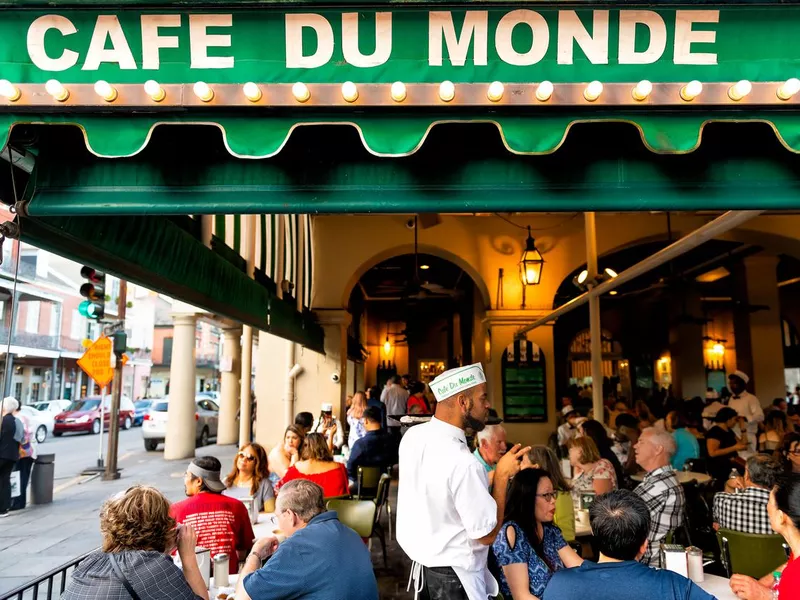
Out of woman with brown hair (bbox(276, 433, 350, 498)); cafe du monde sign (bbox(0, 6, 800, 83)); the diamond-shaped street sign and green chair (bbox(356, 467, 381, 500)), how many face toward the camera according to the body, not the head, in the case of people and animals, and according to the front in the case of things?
2

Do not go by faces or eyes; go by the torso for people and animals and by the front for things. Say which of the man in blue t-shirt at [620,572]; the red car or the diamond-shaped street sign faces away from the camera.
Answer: the man in blue t-shirt

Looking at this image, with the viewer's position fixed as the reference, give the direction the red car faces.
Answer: facing the viewer and to the left of the viewer

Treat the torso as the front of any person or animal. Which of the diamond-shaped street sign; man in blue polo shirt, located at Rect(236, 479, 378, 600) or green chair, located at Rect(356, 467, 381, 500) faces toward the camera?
the diamond-shaped street sign

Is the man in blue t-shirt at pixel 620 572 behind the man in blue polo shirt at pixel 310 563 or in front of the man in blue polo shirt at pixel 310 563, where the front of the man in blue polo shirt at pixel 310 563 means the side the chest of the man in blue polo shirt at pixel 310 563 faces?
behind

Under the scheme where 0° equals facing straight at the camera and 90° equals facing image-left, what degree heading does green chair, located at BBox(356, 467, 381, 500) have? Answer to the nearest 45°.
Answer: approximately 135°

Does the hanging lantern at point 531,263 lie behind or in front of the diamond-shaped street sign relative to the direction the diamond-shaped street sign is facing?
in front

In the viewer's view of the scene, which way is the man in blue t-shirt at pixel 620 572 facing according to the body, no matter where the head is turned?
away from the camera

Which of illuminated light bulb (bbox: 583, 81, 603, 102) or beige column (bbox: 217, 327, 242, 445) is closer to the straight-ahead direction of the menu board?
the illuminated light bulb

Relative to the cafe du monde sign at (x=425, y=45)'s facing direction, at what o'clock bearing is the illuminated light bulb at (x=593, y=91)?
The illuminated light bulb is roughly at 9 o'clock from the cafe du monde sign.

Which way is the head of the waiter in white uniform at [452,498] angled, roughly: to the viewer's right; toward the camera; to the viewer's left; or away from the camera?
to the viewer's right

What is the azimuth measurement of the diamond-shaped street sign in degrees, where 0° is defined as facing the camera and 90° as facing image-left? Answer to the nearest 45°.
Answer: approximately 0°
